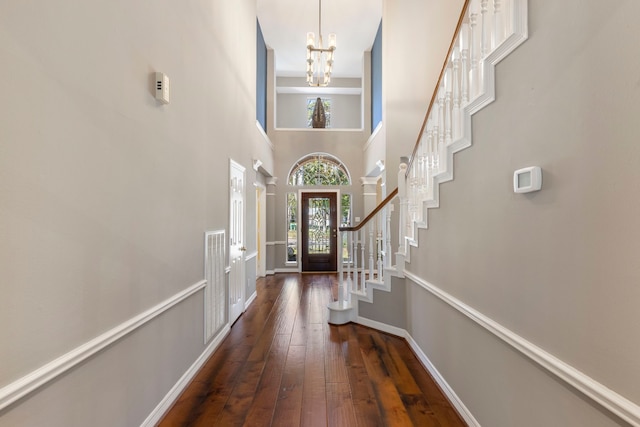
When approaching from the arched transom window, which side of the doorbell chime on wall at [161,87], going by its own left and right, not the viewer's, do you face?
left

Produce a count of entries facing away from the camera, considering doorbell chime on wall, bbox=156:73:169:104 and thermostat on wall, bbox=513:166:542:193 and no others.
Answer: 0

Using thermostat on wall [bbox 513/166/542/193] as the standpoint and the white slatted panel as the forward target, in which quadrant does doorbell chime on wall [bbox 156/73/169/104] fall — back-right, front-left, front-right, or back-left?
front-left

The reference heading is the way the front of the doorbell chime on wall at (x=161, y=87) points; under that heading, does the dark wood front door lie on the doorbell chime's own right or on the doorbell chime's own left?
on the doorbell chime's own left

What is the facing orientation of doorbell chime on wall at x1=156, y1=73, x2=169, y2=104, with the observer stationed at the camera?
facing the viewer and to the right of the viewer

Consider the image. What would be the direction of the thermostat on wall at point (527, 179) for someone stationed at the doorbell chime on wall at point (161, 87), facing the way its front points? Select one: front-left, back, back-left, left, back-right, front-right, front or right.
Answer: front

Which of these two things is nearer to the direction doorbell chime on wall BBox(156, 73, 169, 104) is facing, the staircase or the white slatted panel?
the staircase

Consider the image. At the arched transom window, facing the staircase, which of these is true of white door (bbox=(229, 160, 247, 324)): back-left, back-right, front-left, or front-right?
front-right

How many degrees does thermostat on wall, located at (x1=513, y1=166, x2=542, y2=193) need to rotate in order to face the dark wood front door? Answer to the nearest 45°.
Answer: approximately 90° to its right

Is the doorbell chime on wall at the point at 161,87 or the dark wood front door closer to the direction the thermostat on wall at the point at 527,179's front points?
the doorbell chime on wall

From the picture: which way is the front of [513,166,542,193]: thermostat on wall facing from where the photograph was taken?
facing the viewer and to the left of the viewer

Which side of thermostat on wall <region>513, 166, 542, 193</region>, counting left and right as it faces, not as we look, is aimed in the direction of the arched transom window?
right

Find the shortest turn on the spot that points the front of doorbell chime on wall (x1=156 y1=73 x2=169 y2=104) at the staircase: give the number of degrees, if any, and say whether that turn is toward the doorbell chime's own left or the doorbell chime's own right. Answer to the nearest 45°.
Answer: approximately 45° to the doorbell chime's own left
